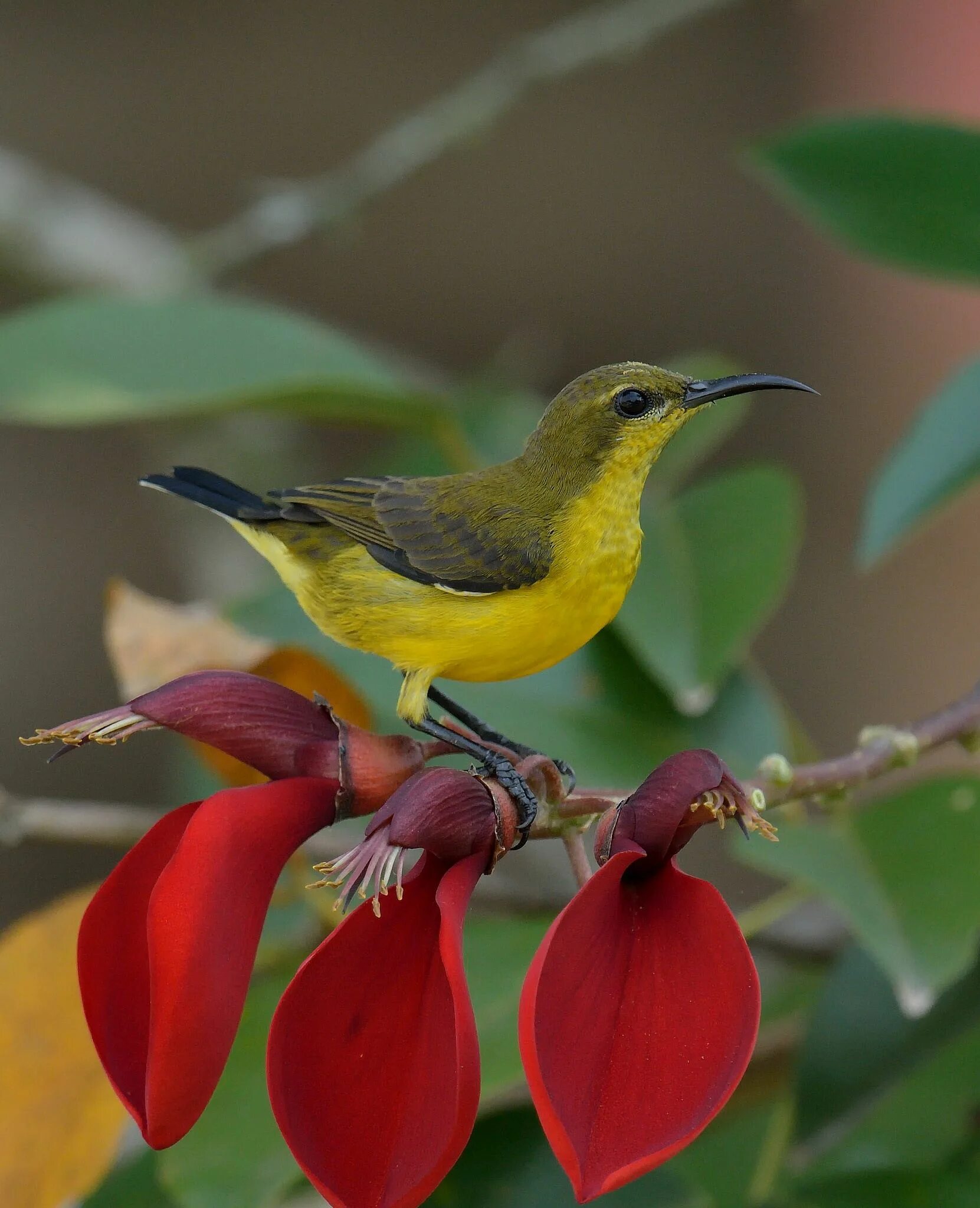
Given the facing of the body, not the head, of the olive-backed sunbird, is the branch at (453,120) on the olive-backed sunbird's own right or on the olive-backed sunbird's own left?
on the olive-backed sunbird's own left

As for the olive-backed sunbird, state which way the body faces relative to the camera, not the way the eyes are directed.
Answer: to the viewer's right
